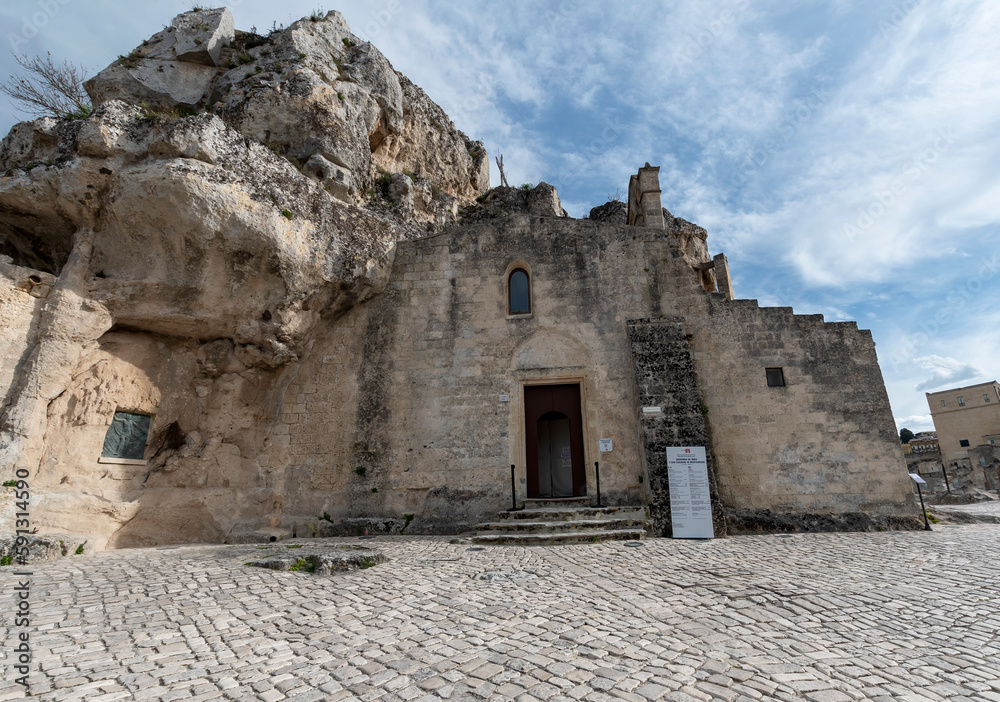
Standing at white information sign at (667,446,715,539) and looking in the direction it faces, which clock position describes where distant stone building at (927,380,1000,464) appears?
The distant stone building is roughly at 7 o'clock from the white information sign.

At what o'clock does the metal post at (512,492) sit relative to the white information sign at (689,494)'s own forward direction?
The metal post is roughly at 3 o'clock from the white information sign.

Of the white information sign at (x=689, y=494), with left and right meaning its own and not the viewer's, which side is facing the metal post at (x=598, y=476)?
right

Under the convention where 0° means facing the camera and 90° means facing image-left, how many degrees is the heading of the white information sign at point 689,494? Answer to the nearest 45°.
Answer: approximately 0°

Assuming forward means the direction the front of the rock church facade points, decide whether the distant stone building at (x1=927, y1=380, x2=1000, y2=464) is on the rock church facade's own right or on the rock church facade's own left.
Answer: on the rock church facade's own left
